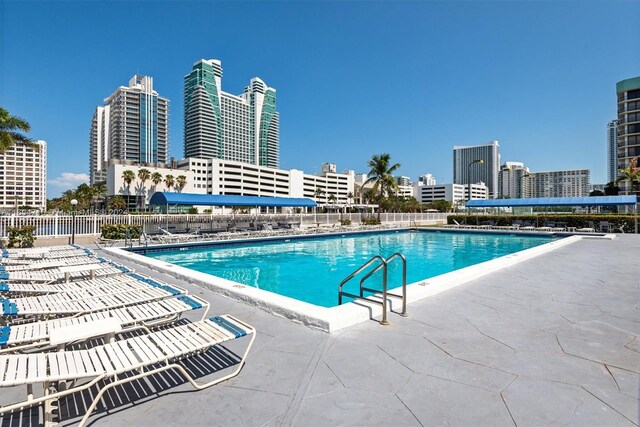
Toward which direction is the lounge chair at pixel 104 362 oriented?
to the viewer's right

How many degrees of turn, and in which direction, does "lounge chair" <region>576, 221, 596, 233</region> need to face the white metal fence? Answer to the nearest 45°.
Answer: approximately 45° to its left

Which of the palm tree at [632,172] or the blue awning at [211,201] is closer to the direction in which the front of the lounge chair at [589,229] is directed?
the blue awning

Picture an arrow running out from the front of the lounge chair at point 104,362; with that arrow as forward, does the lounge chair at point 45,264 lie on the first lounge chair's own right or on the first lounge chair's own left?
on the first lounge chair's own left

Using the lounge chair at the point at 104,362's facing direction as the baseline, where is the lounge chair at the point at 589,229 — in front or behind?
in front

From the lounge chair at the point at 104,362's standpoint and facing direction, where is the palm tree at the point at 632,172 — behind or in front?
in front

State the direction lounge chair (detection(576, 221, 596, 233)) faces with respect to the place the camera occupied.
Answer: facing to the left of the viewer

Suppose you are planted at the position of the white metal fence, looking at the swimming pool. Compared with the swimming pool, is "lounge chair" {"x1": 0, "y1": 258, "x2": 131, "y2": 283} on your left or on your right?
right

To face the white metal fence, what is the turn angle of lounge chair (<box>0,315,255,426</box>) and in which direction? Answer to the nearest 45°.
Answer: approximately 90° to its left
